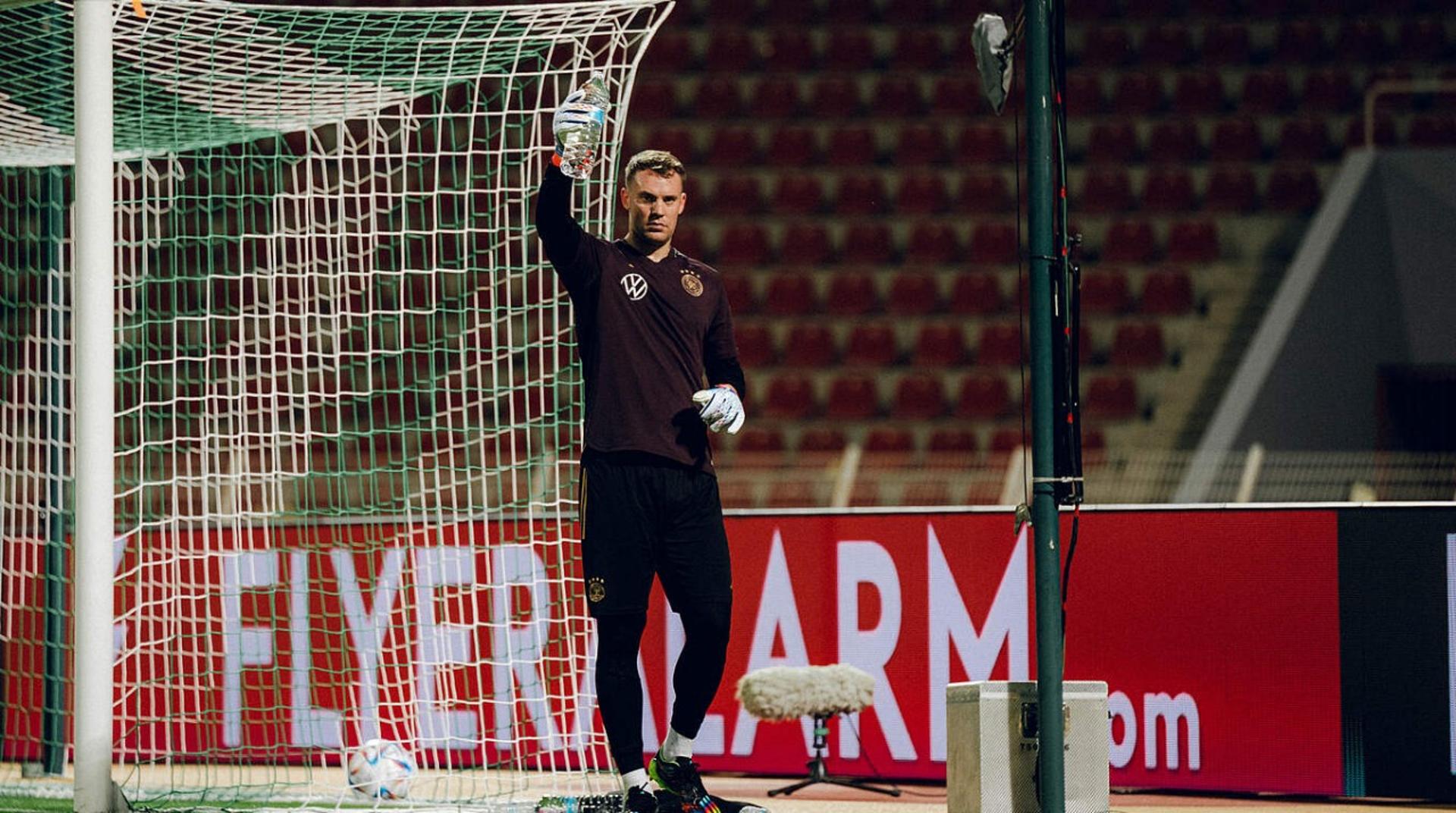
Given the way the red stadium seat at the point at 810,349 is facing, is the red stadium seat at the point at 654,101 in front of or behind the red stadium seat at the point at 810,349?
behind

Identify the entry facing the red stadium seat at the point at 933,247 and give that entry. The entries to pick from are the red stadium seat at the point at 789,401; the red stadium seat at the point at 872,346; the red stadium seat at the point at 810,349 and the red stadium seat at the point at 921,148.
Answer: the red stadium seat at the point at 921,148

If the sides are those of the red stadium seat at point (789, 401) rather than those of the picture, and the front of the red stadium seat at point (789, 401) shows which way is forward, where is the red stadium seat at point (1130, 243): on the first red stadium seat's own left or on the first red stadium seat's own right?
on the first red stadium seat's own left

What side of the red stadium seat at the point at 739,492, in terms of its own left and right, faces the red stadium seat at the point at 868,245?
back

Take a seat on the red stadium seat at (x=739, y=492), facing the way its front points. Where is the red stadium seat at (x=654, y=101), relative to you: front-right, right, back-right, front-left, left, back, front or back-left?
back

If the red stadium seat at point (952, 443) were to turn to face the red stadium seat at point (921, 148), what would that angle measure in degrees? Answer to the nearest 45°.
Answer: approximately 180°
